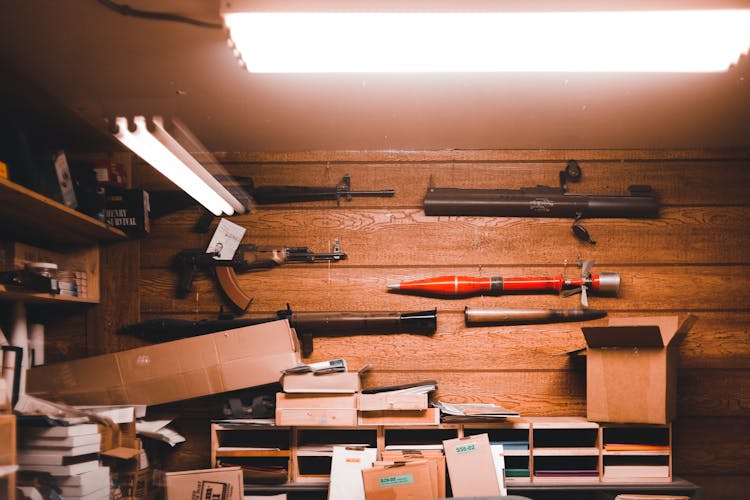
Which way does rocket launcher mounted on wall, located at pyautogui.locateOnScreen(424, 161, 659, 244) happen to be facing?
to the viewer's left

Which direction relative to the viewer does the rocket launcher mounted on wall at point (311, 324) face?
to the viewer's left

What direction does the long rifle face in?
to the viewer's right

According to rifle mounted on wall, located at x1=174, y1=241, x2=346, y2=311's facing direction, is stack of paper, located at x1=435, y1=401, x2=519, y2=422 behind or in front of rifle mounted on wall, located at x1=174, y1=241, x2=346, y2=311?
in front

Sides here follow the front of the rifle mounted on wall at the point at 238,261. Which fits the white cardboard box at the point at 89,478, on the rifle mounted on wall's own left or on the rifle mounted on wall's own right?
on the rifle mounted on wall's own right

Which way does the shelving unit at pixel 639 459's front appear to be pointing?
toward the camera

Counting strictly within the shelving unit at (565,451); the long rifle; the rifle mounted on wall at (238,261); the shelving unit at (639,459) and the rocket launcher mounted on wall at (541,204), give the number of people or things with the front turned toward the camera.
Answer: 2

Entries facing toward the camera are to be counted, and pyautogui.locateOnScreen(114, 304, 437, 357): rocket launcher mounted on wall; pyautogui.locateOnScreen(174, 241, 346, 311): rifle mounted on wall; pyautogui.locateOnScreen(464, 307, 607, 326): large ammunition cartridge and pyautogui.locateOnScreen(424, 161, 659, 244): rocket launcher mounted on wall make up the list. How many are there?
0

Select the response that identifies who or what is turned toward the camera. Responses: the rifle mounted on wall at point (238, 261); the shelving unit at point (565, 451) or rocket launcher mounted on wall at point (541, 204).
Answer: the shelving unit

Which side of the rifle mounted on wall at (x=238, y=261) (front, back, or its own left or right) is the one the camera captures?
right
